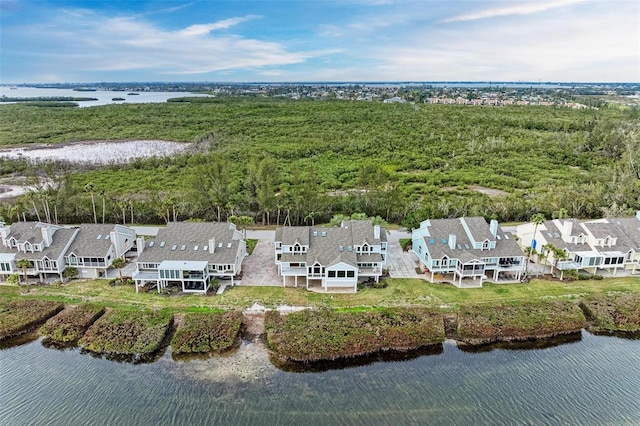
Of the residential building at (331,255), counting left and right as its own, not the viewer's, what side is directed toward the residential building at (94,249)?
right

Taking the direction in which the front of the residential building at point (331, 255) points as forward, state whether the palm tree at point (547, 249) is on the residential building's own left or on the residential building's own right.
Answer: on the residential building's own left

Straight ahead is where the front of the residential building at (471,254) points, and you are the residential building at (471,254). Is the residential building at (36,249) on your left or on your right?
on your right

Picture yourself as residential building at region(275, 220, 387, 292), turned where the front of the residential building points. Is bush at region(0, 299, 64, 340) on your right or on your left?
on your right

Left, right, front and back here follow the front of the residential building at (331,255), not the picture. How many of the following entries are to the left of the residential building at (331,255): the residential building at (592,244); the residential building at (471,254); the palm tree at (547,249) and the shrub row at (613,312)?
4

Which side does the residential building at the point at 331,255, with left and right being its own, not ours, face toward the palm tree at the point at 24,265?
left

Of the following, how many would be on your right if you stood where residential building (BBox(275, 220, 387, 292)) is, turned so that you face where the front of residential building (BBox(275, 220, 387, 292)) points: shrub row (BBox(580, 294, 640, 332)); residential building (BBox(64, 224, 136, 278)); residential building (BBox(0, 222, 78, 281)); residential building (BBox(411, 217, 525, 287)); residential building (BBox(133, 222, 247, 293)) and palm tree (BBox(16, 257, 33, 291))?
4
